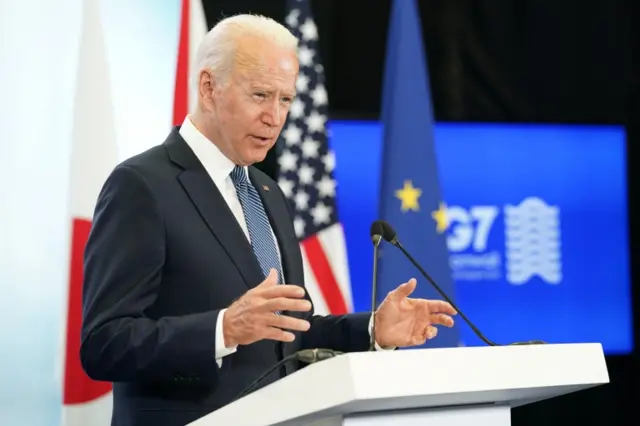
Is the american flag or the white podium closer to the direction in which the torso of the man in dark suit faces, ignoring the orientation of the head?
the white podium

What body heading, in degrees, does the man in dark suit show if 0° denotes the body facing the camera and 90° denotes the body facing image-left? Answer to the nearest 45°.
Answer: approximately 315°

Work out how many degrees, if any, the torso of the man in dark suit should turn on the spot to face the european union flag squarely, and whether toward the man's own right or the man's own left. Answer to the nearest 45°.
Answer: approximately 135° to the man's own left

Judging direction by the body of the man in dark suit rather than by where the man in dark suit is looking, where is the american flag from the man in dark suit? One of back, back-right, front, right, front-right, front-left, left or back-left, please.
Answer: back-left

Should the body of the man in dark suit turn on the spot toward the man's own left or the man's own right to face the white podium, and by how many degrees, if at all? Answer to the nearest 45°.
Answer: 0° — they already face it
